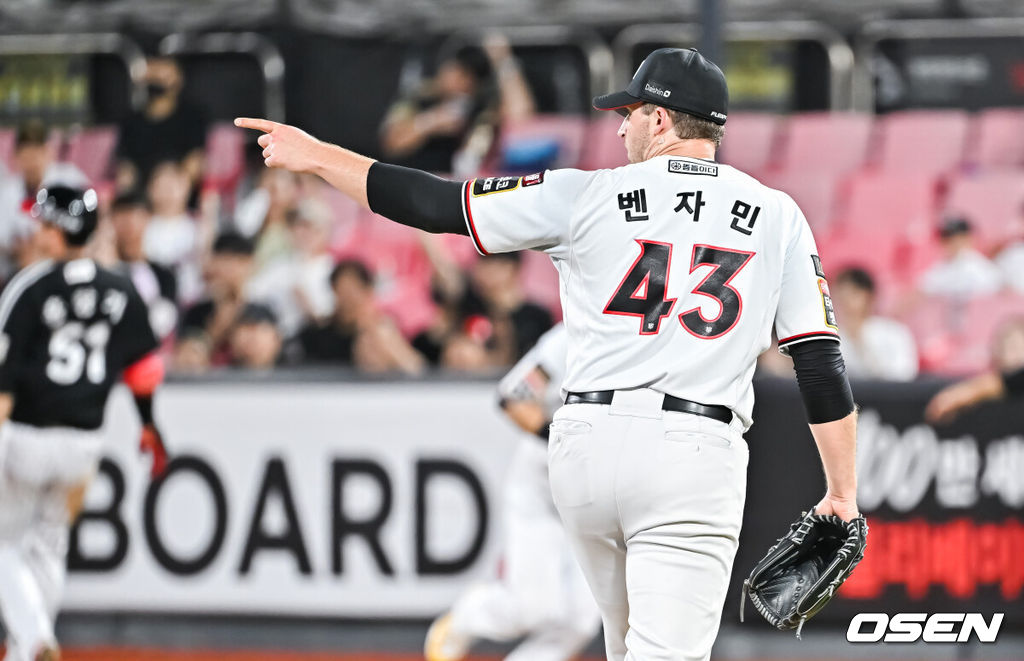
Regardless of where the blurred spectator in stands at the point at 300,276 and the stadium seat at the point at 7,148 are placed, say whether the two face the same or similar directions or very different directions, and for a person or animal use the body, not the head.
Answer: same or similar directions

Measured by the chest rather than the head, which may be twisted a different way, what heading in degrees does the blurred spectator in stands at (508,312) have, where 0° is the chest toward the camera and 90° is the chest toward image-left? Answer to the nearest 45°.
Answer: approximately 0°

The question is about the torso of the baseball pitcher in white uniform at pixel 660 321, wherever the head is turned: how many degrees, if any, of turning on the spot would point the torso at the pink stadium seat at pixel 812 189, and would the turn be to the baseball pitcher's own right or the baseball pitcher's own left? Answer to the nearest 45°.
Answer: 0° — they already face it

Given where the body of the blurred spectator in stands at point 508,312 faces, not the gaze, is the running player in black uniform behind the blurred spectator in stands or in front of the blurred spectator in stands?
in front

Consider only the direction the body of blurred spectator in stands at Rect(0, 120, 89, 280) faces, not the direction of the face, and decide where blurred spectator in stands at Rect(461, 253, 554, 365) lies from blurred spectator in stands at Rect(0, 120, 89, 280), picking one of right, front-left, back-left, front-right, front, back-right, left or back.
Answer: front-left

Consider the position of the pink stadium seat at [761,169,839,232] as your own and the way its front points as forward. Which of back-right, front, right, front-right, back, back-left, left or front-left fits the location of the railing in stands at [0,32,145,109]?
right

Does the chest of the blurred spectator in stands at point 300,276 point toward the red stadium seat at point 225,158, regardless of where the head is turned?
no

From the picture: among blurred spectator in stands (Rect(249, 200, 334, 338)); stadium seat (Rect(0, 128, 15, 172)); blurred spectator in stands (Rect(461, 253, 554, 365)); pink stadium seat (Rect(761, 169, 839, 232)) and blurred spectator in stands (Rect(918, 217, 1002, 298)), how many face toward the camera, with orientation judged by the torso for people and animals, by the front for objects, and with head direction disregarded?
5

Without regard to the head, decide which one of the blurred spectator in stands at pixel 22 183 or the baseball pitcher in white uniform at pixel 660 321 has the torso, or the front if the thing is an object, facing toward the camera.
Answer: the blurred spectator in stands

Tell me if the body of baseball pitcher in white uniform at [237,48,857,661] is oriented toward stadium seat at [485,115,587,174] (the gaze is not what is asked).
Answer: yes

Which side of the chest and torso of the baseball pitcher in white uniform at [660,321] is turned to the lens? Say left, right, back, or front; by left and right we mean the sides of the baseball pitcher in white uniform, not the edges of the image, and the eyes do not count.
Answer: back

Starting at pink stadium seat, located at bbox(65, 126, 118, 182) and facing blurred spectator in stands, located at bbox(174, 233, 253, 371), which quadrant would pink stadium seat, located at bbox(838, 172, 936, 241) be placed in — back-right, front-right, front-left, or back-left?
front-left

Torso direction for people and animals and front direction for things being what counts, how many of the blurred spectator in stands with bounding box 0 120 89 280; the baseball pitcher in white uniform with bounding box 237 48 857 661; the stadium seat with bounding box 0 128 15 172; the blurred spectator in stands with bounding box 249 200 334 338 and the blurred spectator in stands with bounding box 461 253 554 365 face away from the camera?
1

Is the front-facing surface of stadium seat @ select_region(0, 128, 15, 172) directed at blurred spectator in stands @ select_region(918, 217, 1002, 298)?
no

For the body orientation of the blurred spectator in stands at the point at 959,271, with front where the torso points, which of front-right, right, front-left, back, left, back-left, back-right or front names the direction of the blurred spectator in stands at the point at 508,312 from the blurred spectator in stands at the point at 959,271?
front-right

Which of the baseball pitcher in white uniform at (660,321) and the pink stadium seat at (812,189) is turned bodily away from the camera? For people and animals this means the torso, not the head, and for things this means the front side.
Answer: the baseball pitcher in white uniform

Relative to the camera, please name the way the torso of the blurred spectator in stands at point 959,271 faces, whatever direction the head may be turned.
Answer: toward the camera

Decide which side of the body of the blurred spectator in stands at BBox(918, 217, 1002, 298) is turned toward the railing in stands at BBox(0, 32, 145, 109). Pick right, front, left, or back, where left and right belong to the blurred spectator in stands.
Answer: right

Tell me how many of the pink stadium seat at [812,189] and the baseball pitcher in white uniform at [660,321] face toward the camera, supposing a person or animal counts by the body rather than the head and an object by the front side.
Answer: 1

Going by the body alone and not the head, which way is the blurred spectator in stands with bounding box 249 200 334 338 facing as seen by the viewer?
toward the camera

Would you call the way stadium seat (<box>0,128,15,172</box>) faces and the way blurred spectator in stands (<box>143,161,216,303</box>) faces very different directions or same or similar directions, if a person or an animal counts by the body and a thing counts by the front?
same or similar directions

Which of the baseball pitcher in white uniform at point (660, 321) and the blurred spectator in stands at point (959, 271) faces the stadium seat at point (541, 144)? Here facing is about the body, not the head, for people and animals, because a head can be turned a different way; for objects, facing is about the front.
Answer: the baseball pitcher in white uniform

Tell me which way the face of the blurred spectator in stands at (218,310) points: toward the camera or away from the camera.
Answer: toward the camera

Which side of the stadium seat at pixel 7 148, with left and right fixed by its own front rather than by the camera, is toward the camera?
front

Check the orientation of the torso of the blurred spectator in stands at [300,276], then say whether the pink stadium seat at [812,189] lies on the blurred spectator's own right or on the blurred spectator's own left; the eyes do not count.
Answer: on the blurred spectator's own left

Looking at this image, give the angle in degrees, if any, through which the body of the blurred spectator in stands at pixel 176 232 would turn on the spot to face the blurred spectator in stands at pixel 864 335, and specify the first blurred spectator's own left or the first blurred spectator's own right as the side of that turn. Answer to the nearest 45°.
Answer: approximately 45° to the first blurred spectator's own left
